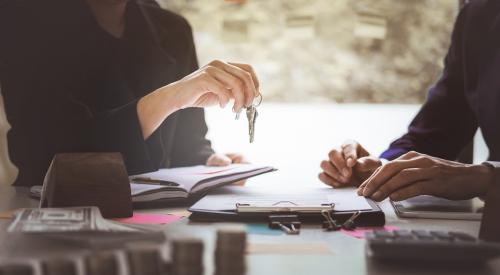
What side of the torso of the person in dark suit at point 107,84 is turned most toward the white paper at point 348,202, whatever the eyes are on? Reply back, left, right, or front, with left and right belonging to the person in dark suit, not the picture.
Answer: front

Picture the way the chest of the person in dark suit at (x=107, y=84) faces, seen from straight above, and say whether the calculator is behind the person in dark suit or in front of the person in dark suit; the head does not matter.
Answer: in front

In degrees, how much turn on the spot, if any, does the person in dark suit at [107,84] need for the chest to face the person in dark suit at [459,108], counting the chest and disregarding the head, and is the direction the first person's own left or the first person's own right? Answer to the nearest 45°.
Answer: approximately 45° to the first person's own left

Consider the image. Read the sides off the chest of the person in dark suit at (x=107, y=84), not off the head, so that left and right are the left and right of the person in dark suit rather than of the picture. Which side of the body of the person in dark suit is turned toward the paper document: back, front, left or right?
front

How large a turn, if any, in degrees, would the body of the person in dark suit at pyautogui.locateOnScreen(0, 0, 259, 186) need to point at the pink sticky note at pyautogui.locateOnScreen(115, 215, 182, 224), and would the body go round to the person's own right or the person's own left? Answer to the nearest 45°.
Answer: approximately 45° to the person's own right

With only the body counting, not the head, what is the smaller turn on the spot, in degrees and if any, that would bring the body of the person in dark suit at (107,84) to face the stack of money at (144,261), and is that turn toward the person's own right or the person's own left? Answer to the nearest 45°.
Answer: approximately 45° to the person's own right

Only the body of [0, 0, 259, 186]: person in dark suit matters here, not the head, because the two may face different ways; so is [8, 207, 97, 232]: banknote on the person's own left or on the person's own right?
on the person's own right

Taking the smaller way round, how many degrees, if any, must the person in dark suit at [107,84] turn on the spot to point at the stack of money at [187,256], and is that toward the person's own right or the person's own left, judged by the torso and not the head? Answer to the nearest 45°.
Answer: approximately 45° to the person's own right

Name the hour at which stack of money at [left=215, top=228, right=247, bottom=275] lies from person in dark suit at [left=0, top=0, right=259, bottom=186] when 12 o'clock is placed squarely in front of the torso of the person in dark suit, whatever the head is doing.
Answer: The stack of money is roughly at 1 o'clock from the person in dark suit.
